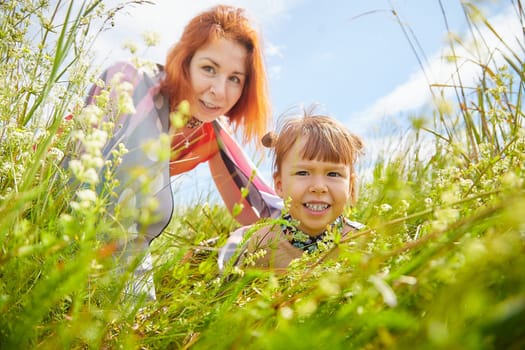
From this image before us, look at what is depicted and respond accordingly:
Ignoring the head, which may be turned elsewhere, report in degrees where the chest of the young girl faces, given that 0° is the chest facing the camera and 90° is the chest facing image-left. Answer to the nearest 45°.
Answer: approximately 0°

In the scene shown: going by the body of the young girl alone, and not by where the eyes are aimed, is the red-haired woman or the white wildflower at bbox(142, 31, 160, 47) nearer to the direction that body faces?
the white wildflower

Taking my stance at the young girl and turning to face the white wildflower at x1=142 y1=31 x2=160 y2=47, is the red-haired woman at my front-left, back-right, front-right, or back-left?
back-right

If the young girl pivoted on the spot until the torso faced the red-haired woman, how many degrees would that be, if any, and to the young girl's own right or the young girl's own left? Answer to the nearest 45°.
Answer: approximately 135° to the young girl's own right
